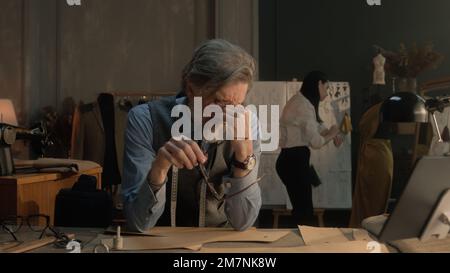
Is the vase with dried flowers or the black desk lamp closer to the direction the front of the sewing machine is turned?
the black desk lamp

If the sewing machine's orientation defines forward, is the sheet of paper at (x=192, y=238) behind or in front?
in front

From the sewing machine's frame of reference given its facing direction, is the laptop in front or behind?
in front

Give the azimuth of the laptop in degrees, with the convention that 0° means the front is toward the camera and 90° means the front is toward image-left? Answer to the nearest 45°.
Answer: approximately 135°

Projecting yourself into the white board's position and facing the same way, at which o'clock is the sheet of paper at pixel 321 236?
The sheet of paper is roughly at 12 o'clock from the white board.

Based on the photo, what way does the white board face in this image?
toward the camera

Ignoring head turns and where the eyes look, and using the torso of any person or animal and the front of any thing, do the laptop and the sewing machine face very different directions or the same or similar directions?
very different directions

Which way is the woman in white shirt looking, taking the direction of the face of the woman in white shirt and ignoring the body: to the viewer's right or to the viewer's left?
to the viewer's right
